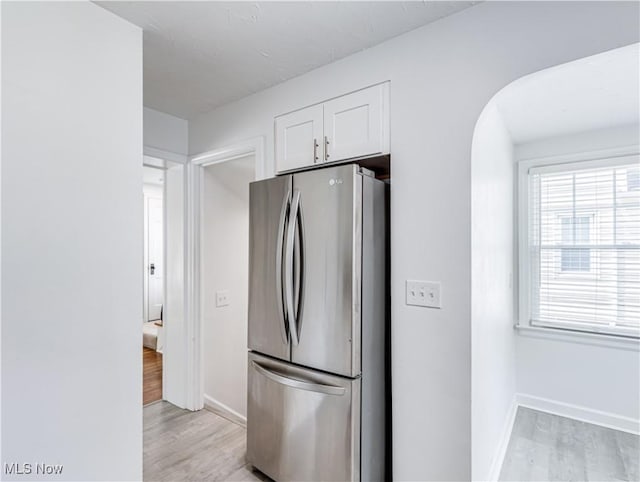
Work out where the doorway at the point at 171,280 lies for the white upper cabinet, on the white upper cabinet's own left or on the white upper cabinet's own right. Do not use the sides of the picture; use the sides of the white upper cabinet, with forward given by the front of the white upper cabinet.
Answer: on the white upper cabinet's own right

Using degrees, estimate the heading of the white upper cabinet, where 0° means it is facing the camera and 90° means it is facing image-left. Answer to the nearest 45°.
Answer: approximately 45°

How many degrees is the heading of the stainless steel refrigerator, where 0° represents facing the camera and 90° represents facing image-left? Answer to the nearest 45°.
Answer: approximately 45°

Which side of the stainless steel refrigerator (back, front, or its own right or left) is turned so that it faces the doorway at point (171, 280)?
right
